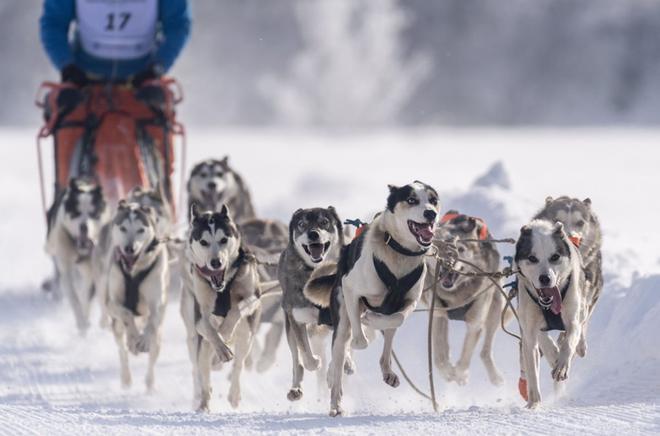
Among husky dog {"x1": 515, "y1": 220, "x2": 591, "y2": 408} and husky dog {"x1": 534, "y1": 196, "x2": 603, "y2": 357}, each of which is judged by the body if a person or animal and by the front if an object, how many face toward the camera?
2

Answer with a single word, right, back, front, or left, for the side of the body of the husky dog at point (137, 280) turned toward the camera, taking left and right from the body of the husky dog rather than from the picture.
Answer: front

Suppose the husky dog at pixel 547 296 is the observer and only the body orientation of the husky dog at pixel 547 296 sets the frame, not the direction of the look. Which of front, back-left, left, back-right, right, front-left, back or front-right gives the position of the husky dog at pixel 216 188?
back-right

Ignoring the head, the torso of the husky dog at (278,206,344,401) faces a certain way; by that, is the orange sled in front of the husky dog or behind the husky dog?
behind

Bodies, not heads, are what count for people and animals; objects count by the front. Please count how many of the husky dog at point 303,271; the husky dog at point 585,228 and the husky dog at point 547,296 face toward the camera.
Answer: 3

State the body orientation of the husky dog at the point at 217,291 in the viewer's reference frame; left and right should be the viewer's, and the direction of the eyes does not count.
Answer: facing the viewer

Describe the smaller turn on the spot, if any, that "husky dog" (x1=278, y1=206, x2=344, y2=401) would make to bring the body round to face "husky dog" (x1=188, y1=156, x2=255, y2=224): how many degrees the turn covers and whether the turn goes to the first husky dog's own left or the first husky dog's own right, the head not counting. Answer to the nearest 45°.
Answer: approximately 180°

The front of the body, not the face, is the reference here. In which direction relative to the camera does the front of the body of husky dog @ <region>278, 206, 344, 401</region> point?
toward the camera

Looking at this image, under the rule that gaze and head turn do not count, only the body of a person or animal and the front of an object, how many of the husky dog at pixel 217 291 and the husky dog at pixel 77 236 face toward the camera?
2

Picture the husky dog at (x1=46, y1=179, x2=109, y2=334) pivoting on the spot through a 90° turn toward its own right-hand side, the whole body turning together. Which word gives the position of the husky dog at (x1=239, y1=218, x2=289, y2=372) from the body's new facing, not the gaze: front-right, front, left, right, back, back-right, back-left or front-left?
back-left

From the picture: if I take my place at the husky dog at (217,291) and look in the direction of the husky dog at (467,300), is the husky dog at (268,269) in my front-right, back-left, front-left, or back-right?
front-left

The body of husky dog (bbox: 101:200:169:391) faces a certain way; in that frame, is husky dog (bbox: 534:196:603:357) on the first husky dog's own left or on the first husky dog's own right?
on the first husky dog's own left

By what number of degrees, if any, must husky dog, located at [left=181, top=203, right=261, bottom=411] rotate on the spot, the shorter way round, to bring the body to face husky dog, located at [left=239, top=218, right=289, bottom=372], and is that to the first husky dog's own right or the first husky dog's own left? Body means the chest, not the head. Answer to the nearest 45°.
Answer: approximately 180°
